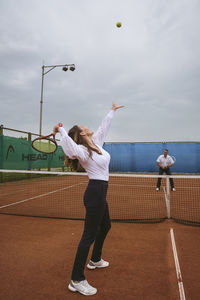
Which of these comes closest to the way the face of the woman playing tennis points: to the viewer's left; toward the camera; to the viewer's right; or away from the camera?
to the viewer's right

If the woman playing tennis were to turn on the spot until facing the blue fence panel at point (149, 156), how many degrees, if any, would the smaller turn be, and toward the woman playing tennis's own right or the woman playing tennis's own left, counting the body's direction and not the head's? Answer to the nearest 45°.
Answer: approximately 90° to the woman playing tennis's own left

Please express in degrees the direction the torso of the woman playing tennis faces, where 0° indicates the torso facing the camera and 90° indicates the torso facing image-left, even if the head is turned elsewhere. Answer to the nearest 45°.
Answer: approximately 270°
